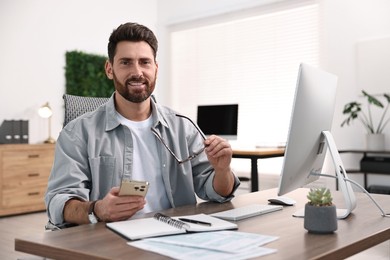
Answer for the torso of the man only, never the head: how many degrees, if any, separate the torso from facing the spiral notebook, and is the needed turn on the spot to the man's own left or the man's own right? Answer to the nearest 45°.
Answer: approximately 45° to the man's own right

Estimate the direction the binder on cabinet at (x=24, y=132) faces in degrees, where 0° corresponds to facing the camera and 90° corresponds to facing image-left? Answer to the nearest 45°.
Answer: approximately 0°

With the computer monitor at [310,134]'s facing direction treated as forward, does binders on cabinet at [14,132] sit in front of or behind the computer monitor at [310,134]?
in front

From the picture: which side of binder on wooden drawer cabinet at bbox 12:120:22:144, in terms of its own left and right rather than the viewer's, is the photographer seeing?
front

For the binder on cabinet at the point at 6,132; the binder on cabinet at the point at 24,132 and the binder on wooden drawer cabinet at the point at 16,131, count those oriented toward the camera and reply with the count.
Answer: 3

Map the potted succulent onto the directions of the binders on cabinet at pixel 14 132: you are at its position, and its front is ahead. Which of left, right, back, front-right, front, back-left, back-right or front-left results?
front

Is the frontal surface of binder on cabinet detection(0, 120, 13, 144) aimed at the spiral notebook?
yes

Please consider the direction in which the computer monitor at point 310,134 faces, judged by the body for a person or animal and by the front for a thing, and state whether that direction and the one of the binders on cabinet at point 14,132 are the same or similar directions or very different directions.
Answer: very different directions

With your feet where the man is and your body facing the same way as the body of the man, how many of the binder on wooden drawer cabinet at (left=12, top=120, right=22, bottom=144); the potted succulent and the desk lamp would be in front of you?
1

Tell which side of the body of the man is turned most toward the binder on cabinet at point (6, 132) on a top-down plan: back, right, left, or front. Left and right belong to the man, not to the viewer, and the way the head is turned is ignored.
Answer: back

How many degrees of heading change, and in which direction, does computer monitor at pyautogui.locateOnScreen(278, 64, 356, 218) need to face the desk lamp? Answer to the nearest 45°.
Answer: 0° — it already faces it

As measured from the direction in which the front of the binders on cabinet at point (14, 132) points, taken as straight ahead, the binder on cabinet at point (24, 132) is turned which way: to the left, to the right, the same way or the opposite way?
the same way

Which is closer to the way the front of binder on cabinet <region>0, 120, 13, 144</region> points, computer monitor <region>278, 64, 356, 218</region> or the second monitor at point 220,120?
the computer monitor
